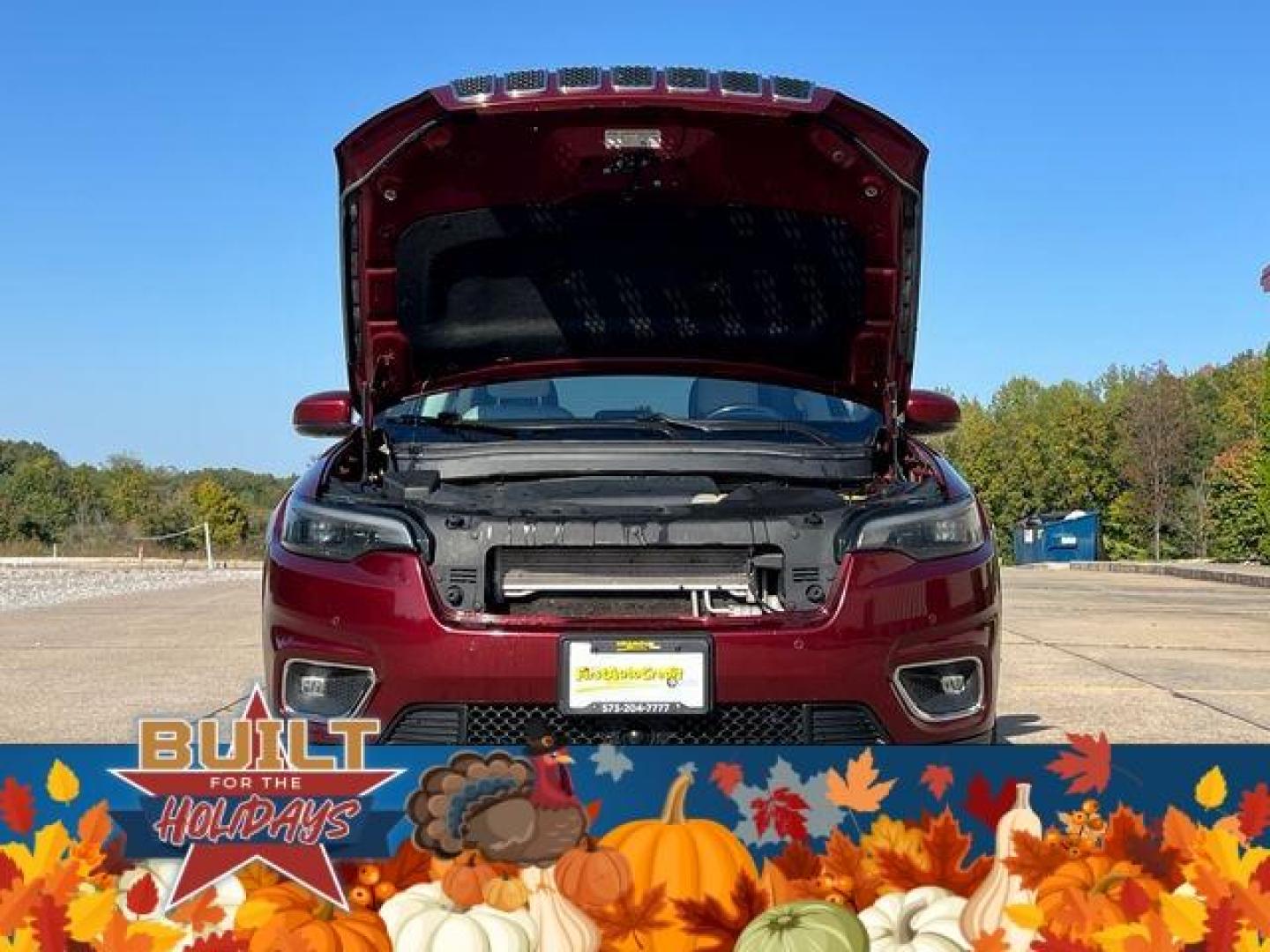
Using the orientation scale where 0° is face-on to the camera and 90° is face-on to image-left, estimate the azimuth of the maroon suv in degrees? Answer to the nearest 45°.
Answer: approximately 0°

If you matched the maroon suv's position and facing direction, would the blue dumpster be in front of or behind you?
behind
